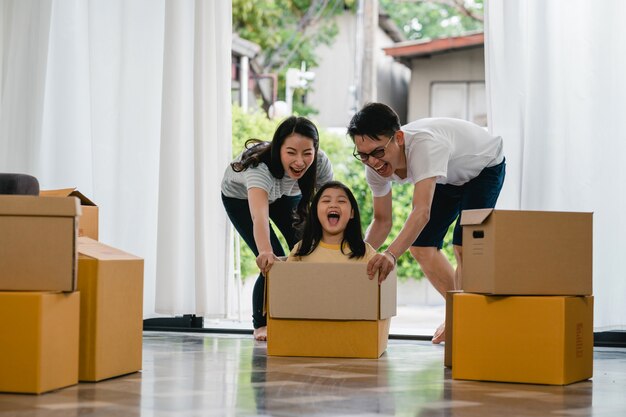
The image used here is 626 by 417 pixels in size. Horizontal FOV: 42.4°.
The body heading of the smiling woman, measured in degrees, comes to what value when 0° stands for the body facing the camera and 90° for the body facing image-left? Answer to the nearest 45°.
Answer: approximately 315°

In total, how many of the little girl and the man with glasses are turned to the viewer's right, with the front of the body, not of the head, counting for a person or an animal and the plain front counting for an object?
0

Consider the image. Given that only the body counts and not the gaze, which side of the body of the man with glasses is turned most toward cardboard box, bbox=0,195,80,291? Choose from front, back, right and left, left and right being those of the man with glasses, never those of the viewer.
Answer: front

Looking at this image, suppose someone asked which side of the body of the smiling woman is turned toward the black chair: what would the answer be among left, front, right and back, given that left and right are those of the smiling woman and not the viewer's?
right

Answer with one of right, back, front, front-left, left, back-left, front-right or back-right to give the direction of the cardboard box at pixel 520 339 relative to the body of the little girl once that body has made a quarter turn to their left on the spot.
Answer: front-right

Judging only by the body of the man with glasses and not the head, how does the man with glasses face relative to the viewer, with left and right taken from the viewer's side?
facing the viewer and to the left of the viewer

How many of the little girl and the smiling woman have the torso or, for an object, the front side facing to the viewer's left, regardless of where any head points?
0

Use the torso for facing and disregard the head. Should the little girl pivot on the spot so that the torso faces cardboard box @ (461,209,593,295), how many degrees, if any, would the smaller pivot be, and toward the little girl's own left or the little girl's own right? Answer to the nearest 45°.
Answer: approximately 45° to the little girl's own left

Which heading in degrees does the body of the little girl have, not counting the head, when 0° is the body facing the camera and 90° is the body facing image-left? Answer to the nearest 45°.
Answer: approximately 0°

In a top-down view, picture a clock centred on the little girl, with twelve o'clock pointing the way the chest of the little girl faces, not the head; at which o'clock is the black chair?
The black chair is roughly at 2 o'clock from the little girl.

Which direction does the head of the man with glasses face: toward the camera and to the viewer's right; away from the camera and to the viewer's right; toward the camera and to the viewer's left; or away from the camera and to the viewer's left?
toward the camera and to the viewer's left

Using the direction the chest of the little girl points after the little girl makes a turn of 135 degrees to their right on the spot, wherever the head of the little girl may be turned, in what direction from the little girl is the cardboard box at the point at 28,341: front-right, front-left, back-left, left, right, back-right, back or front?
left

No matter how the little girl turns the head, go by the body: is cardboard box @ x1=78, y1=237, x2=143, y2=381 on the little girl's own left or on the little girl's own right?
on the little girl's own right
